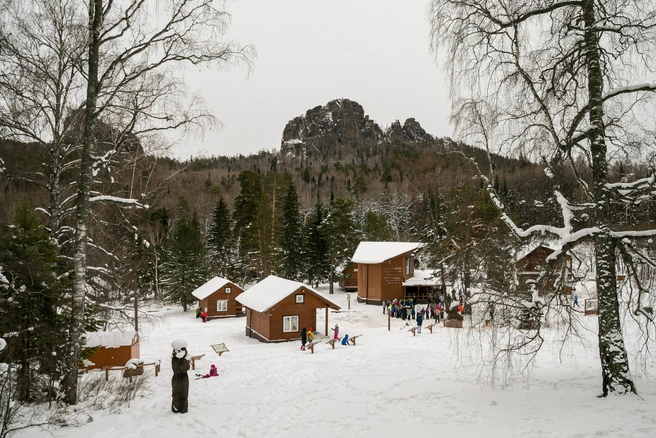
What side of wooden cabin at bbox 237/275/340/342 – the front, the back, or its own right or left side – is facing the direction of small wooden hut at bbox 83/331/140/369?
right

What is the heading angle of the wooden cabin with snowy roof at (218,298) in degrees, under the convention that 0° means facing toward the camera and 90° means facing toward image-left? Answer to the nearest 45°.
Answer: approximately 315°

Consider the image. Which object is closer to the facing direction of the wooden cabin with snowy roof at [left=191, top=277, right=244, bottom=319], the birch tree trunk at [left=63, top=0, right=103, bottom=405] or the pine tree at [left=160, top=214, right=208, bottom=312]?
the birch tree trunk

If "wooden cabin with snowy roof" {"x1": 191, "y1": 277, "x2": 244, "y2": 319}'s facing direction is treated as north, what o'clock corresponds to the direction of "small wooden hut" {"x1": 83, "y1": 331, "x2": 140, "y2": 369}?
The small wooden hut is roughly at 2 o'clock from the wooden cabin with snowy roof.

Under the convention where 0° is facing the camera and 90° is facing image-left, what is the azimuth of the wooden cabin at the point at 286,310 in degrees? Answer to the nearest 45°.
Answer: approximately 315°

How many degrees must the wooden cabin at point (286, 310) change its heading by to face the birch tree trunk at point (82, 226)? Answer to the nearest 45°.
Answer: approximately 45° to its right

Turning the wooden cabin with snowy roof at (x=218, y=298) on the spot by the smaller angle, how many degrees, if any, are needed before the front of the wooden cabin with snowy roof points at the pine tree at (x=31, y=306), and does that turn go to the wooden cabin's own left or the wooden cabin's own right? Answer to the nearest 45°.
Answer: approximately 45° to the wooden cabin's own right

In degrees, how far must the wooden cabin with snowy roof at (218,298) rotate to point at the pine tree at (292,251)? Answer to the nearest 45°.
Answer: approximately 90° to its left

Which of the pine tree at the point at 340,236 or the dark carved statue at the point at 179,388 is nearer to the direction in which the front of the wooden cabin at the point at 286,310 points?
the dark carved statue
